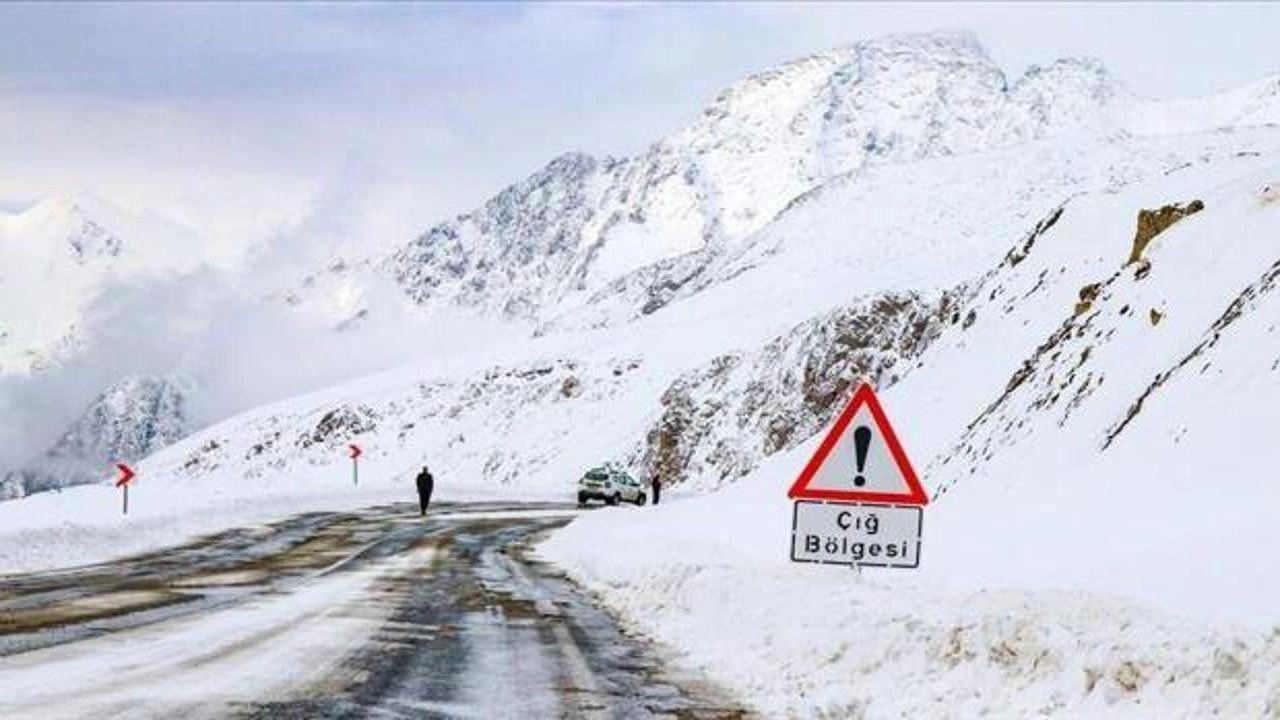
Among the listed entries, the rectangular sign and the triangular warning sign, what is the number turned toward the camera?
2

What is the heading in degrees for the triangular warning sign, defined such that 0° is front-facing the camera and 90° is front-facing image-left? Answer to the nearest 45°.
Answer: approximately 0°

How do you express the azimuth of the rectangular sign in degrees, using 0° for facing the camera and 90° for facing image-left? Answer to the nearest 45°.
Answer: approximately 0°
